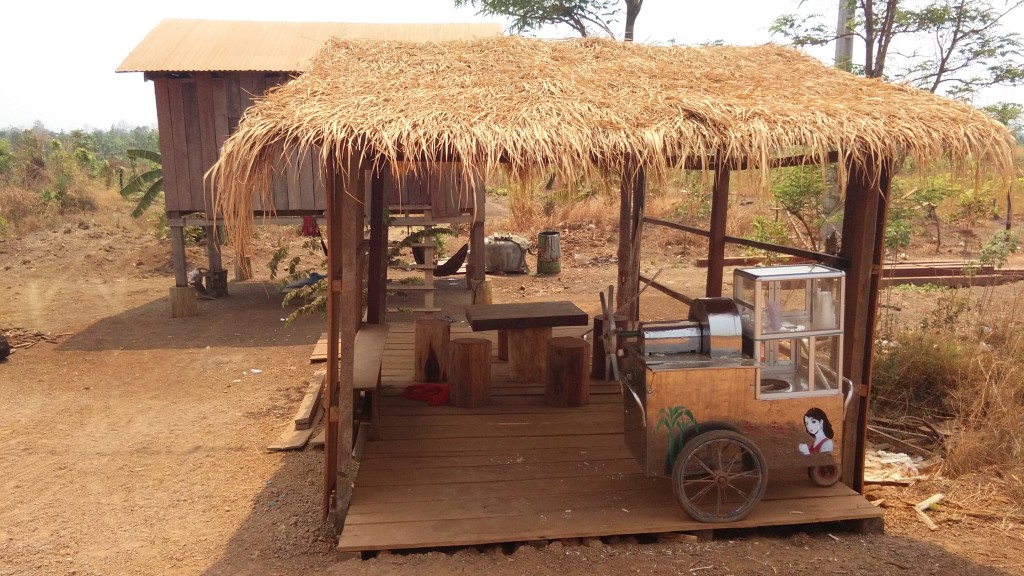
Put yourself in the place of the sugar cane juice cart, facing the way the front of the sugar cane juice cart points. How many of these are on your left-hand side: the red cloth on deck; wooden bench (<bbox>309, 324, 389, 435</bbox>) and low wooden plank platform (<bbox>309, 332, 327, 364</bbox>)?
0

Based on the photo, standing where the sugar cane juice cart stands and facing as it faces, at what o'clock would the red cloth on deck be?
The red cloth on deck is roughly at 4 o'clock from the sugar cane juice cart.

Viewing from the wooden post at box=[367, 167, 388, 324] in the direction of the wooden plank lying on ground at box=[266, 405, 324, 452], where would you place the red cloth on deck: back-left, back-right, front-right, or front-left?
front-left

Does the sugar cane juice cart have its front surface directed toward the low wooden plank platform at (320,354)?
no

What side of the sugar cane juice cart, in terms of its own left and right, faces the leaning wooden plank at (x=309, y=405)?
right

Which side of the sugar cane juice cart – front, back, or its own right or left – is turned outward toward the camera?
front

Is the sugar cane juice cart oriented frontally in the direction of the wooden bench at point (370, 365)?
no

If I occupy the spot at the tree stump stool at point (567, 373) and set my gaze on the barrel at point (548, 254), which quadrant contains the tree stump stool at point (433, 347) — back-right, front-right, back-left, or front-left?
front-left

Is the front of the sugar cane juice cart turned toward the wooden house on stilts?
no
